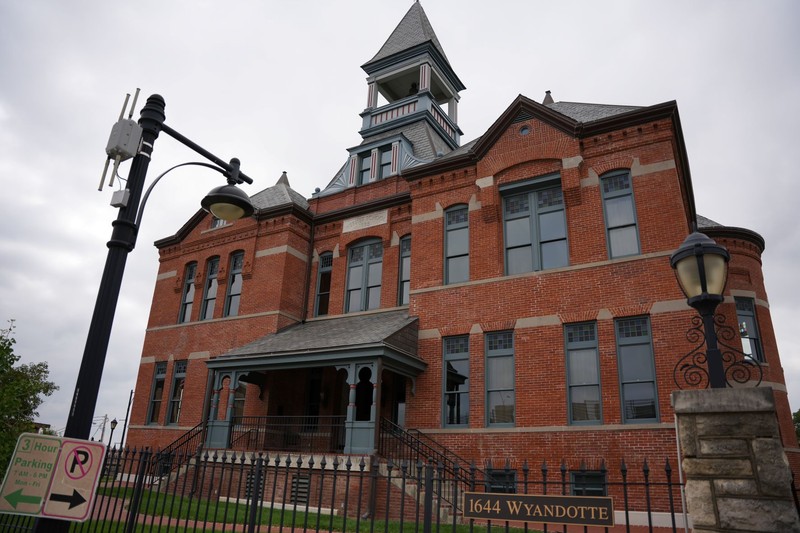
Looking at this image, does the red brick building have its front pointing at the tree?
no

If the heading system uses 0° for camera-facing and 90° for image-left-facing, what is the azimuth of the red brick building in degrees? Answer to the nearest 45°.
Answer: approximately 45°

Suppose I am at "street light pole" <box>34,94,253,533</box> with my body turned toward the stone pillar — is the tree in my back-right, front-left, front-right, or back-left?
back-left

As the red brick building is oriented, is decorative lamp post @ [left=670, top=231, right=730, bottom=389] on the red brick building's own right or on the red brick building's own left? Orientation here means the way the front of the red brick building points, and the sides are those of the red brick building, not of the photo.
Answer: on the red brick building's own left

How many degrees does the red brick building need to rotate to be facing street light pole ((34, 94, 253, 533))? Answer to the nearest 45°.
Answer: approximately 45° to its left

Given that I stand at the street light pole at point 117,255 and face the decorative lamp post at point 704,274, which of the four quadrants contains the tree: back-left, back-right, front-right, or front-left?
back-left

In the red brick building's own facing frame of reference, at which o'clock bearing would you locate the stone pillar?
The stone pillar is roughly at 10 o'clock from the red brick building.
